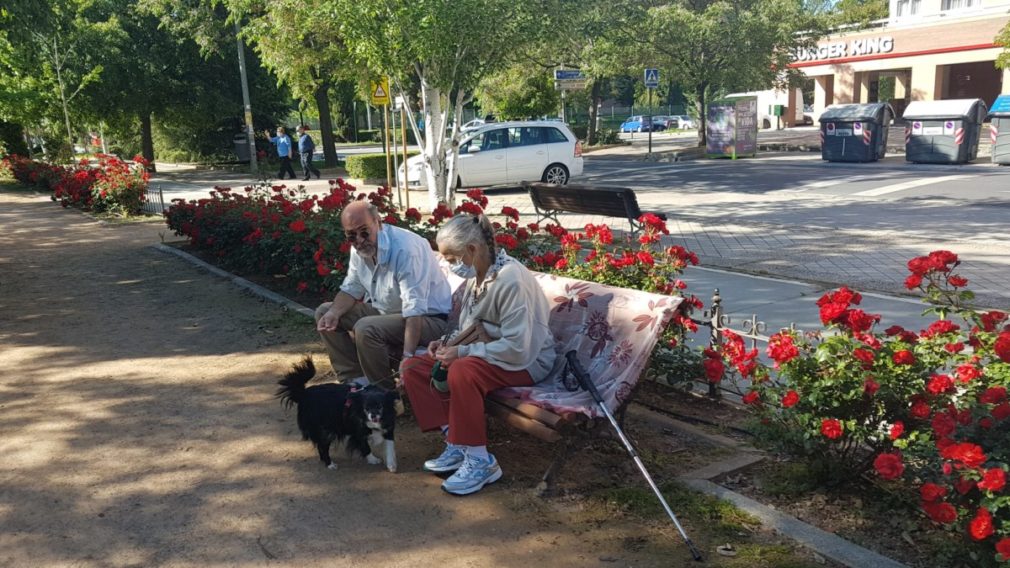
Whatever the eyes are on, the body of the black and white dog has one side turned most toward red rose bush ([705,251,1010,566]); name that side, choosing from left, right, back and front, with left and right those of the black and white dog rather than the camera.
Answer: front

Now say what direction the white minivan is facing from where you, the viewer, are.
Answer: facing to the left of the viewer

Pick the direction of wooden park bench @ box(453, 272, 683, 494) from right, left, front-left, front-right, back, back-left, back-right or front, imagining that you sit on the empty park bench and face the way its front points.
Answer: back-right

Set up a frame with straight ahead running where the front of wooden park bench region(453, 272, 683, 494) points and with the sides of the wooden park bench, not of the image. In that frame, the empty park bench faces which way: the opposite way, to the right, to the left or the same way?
the opposite way

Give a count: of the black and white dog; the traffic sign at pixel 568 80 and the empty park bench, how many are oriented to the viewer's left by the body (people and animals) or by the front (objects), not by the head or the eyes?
0

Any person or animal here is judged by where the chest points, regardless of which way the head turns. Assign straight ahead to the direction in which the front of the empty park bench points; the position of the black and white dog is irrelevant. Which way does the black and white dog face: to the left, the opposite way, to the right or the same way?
to the right

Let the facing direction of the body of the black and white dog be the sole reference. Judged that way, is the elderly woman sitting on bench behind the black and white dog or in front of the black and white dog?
in front

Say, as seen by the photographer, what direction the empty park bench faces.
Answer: facing away from the viewer and to the right of the viewer

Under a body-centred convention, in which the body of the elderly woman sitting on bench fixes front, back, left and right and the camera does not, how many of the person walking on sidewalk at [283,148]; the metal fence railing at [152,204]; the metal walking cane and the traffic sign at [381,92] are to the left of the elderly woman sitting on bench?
1

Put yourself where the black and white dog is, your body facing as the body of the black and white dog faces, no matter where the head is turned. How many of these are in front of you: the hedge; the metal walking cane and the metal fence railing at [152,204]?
1

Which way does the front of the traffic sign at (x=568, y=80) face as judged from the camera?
facing the viewer

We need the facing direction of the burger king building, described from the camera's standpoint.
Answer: facing the viewer and to the left of the viewer

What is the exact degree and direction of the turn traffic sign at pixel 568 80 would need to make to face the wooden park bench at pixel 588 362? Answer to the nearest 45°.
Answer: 0° — it already faces it

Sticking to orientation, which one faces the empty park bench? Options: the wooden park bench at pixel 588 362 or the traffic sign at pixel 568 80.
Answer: the traffic sign

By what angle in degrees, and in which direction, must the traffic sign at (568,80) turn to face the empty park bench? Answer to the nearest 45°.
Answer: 0° — it already faces it

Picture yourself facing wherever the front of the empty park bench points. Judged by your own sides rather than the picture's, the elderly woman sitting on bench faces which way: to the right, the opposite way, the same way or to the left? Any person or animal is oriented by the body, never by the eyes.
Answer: the opposite way
